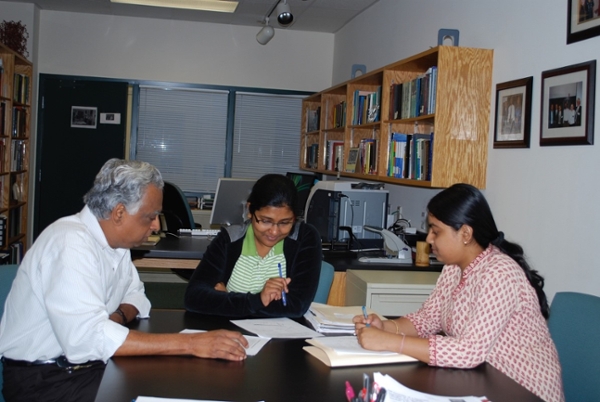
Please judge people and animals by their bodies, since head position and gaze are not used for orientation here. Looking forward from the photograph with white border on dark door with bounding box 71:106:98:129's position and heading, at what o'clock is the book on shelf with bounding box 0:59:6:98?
The book on shelf is roughly at 1 o'clock from the photograph with white border on dark door.

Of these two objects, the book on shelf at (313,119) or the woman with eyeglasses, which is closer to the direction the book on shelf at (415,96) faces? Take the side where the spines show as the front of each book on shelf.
the woman with eyeglasses

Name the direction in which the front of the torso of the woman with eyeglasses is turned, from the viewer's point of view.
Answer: toward the camera

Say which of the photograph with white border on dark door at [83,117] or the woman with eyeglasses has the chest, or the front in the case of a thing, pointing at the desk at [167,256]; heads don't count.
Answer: the photograph with white border on dark door

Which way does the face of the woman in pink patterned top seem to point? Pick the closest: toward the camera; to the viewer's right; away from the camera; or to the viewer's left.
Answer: to the viewer's left
